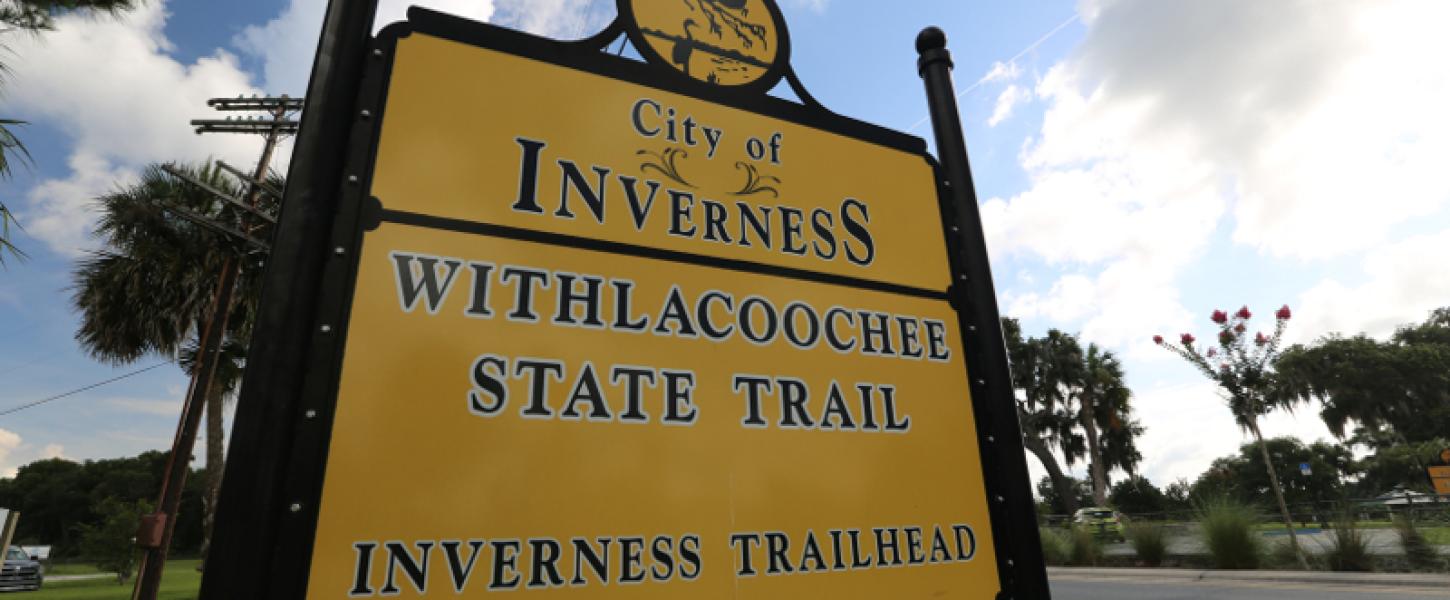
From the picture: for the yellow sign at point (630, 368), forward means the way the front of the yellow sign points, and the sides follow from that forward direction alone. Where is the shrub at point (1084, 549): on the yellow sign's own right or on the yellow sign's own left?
on the yellow sign's own left

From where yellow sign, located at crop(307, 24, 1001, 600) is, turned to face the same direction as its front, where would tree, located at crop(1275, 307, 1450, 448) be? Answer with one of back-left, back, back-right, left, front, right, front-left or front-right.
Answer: left

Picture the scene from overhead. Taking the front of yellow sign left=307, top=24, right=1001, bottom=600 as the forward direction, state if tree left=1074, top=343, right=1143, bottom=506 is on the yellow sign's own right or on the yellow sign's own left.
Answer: on the yellow sign's own left

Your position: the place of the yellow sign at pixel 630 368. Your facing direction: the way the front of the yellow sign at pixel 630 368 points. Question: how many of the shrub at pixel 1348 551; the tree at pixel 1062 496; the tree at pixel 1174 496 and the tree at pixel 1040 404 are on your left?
4

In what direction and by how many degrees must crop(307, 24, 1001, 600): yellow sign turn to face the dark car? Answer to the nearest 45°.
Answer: approximately 180°

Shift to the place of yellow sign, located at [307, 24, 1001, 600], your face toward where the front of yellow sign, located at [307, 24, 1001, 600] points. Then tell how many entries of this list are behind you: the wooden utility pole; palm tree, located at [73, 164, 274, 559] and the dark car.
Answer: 3

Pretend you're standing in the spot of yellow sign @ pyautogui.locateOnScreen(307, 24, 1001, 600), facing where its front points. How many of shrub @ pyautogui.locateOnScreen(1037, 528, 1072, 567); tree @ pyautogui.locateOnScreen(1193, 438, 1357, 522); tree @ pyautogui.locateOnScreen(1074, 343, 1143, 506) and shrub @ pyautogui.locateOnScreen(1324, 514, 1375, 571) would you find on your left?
4

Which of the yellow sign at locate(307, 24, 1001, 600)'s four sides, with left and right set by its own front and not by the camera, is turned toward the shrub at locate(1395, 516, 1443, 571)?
left

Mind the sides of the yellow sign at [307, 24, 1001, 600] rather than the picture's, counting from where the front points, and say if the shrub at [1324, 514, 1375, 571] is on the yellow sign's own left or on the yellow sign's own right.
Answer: on the yellow sign's own left

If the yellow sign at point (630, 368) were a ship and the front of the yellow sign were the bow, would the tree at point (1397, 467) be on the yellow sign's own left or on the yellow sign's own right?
on the yellow sign's own left

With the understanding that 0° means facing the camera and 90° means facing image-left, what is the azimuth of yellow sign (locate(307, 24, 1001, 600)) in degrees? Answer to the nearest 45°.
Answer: approximately 315°

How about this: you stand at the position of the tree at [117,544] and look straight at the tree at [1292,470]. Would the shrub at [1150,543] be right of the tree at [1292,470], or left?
right

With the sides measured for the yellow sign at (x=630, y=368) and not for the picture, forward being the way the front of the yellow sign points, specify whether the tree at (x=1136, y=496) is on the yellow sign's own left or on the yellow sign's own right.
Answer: on the yellow sign's own left

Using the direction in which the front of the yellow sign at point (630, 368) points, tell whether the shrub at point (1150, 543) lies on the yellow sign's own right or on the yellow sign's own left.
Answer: on the yellow sign's own left
